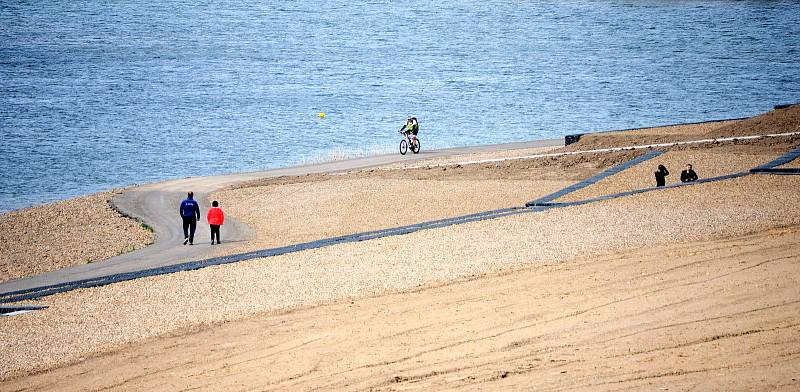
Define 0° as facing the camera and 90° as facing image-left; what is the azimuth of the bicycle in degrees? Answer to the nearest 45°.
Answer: approximately 45°

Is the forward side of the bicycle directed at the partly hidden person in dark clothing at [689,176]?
no

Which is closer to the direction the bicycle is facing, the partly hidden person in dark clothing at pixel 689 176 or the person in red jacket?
the person in red jacket

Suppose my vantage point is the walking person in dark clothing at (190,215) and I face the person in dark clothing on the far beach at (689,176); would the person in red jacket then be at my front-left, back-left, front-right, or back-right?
front-right

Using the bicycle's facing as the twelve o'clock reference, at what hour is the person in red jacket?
The person in red jacket is roughly at 11 o'clock from the bicycle.

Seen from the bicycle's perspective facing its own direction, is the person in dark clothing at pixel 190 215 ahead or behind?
ahead
